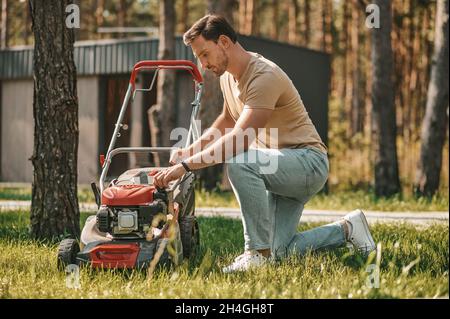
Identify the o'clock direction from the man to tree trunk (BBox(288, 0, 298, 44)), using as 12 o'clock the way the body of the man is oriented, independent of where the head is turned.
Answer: The tree trunk is roughly at 3 o'clock from the man.

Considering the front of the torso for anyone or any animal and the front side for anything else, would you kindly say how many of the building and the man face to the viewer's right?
0

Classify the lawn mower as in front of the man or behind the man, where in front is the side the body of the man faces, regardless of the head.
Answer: in front

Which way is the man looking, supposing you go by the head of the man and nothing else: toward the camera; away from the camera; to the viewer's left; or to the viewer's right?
to the viewer's left

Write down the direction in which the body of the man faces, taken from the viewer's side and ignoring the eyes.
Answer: to the viewer's left

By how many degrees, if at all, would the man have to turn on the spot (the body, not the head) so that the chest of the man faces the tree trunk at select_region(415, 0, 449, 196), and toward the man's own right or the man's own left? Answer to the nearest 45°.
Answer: approximately 90° to the man's own right

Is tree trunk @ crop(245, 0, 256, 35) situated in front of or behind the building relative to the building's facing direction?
behind

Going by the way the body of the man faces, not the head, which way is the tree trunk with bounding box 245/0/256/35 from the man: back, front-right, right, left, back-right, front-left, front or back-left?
right

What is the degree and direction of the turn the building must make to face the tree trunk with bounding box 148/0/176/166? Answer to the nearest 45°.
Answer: approximately 45° to its left

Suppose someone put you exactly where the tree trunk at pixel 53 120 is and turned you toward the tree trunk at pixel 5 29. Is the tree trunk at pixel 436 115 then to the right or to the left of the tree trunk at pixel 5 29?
right
